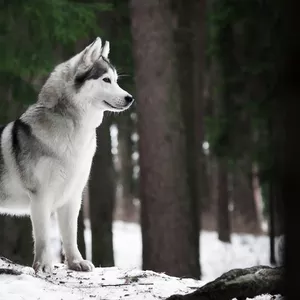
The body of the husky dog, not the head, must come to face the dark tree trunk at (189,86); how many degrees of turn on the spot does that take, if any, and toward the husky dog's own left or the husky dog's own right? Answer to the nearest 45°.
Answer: approximately 90° to the husky dog's own left

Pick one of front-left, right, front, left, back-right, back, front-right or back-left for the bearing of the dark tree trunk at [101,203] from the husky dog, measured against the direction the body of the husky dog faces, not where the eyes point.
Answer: back-left

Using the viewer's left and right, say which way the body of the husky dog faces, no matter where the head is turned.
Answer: facing the viewer and to the right of the viewer

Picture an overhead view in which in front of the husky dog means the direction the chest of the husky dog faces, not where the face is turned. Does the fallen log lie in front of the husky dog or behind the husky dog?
in front

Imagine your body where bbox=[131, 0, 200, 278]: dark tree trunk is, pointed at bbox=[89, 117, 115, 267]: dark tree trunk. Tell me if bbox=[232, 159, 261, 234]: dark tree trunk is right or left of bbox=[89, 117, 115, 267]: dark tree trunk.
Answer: right

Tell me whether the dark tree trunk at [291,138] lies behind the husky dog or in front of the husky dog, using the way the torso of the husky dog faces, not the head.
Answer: in front
